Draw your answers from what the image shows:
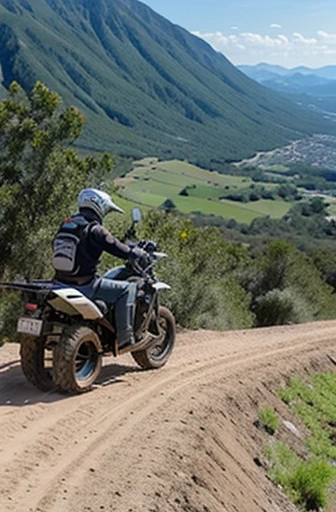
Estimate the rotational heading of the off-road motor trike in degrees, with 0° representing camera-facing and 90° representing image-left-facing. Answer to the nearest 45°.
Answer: approximately 225°

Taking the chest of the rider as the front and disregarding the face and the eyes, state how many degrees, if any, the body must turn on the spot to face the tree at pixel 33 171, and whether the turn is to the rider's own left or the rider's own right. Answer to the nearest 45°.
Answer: approximately 45° to the rider's own left

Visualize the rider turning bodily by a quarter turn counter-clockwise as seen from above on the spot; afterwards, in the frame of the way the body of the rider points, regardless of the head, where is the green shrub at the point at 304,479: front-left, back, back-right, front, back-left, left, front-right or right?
back-right

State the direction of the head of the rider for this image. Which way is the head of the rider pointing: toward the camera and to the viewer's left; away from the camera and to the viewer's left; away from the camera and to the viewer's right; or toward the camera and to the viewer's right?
away from the camera and to the viewer's right

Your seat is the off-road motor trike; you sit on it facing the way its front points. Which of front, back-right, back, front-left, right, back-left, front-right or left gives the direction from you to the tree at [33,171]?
front-left

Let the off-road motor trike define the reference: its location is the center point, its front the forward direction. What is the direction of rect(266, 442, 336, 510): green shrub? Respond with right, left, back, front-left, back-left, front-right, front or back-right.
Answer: front-right
